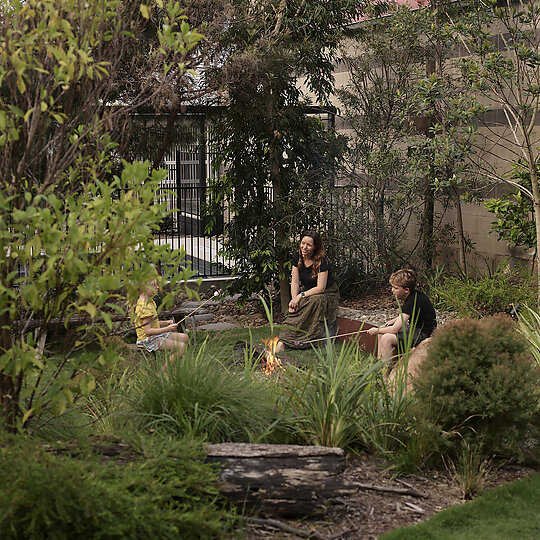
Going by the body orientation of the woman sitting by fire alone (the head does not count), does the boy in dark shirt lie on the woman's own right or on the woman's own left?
on the woman's own left

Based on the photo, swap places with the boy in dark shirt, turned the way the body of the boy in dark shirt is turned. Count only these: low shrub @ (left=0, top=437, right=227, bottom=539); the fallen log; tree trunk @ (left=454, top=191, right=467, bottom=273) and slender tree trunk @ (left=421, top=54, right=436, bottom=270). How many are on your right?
2

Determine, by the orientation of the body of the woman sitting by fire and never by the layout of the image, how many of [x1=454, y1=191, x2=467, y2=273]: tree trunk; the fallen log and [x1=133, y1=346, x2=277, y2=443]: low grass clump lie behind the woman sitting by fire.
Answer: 1

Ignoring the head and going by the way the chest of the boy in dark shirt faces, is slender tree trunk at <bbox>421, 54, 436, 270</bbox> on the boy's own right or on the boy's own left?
on the boy's own right

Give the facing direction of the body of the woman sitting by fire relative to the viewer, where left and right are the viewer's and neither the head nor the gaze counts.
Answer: facing the viewer and to the left of the viewer

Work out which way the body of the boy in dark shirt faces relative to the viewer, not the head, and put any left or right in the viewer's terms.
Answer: facing to the left of the viewer

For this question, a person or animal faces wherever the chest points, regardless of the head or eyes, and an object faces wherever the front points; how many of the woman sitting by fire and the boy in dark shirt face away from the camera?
0

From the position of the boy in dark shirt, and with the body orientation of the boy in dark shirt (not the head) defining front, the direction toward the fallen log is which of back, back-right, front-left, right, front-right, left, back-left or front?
left

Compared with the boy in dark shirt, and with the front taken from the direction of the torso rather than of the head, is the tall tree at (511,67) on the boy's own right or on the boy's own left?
on the boy's own right

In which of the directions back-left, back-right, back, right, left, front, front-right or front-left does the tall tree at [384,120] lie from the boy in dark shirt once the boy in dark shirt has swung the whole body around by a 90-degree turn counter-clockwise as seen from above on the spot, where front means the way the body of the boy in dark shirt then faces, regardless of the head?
back

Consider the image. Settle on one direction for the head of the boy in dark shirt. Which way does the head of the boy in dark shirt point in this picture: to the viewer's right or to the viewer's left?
to the viewer's left

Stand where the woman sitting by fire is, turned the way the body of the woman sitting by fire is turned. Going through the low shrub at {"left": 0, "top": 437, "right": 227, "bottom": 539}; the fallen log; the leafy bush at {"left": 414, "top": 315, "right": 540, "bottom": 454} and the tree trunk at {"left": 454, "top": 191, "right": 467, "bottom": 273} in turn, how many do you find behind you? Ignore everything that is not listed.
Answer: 1

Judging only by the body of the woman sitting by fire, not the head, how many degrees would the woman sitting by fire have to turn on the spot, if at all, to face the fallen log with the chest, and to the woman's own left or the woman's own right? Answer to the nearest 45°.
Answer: approximately 45° to the woman's own left
